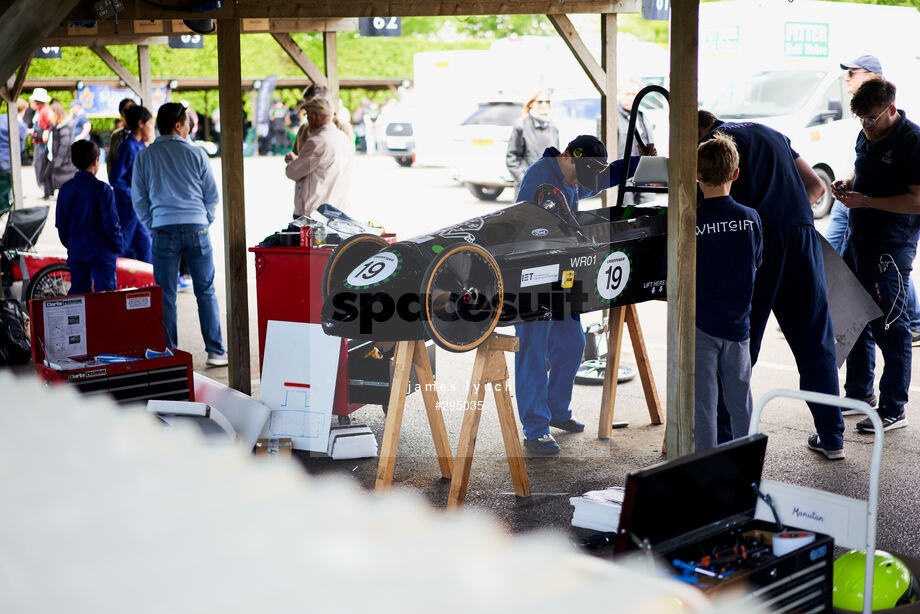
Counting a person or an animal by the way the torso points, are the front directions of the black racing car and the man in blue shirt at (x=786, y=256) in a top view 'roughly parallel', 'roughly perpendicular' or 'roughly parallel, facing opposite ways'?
roughly perpendicular

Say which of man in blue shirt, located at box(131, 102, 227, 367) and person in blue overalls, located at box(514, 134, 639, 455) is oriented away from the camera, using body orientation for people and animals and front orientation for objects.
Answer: the man in blue shirt

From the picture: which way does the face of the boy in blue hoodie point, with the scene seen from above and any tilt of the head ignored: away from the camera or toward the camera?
away from the camera

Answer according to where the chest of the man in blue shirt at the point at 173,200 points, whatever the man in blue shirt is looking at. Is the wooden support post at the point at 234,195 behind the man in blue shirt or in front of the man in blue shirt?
behind

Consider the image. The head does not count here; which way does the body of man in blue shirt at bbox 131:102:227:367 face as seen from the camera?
away from the camera

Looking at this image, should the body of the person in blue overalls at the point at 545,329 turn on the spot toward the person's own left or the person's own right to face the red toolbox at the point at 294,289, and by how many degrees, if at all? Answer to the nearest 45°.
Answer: approximately 135° to the person's own right

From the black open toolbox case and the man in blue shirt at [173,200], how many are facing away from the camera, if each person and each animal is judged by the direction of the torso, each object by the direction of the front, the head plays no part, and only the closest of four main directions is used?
1

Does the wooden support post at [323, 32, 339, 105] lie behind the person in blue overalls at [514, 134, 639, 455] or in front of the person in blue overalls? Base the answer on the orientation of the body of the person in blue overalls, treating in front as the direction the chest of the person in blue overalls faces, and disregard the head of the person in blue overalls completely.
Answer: behind
